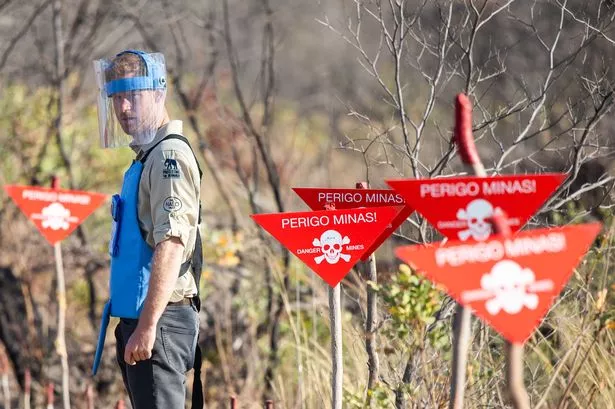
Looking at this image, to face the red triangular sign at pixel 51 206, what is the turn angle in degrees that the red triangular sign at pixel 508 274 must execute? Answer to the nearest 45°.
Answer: approximately 135° to its right

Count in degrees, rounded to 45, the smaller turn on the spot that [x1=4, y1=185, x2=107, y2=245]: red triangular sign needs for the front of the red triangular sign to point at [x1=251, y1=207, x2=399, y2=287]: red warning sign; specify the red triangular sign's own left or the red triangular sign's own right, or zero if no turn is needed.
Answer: approximately 45° to the red triangular sign's own left

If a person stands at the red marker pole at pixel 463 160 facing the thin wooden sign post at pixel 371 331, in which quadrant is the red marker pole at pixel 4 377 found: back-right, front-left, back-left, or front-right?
front-left

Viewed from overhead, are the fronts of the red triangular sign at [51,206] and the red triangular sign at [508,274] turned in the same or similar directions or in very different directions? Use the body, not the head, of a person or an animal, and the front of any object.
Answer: same or similar directions

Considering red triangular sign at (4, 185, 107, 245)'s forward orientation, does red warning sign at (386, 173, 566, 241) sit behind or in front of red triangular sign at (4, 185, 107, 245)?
in front

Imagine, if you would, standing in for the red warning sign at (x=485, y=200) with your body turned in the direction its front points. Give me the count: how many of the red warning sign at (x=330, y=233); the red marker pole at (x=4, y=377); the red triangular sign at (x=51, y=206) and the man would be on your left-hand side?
0

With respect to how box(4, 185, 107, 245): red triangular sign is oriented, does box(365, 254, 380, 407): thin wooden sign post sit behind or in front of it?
in front

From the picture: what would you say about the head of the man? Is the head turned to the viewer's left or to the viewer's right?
to the viewer's left

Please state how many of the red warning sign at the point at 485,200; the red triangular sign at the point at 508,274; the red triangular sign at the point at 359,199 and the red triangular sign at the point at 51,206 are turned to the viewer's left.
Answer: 0

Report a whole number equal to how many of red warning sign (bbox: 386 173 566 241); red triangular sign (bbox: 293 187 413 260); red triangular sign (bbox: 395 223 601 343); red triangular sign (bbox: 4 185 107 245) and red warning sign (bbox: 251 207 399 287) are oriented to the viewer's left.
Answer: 0

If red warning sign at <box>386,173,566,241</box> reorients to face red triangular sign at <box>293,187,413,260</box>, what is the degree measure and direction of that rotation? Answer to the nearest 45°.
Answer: approximately 135° to its right

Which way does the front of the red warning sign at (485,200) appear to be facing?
toward the camera

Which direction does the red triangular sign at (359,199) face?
toward the camera

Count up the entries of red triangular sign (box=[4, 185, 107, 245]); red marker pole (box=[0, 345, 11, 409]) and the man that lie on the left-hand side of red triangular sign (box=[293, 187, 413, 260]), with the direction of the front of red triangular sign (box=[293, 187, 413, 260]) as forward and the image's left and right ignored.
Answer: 0

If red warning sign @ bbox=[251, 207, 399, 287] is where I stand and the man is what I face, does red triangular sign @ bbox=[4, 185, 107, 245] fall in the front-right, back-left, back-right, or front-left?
front-right
